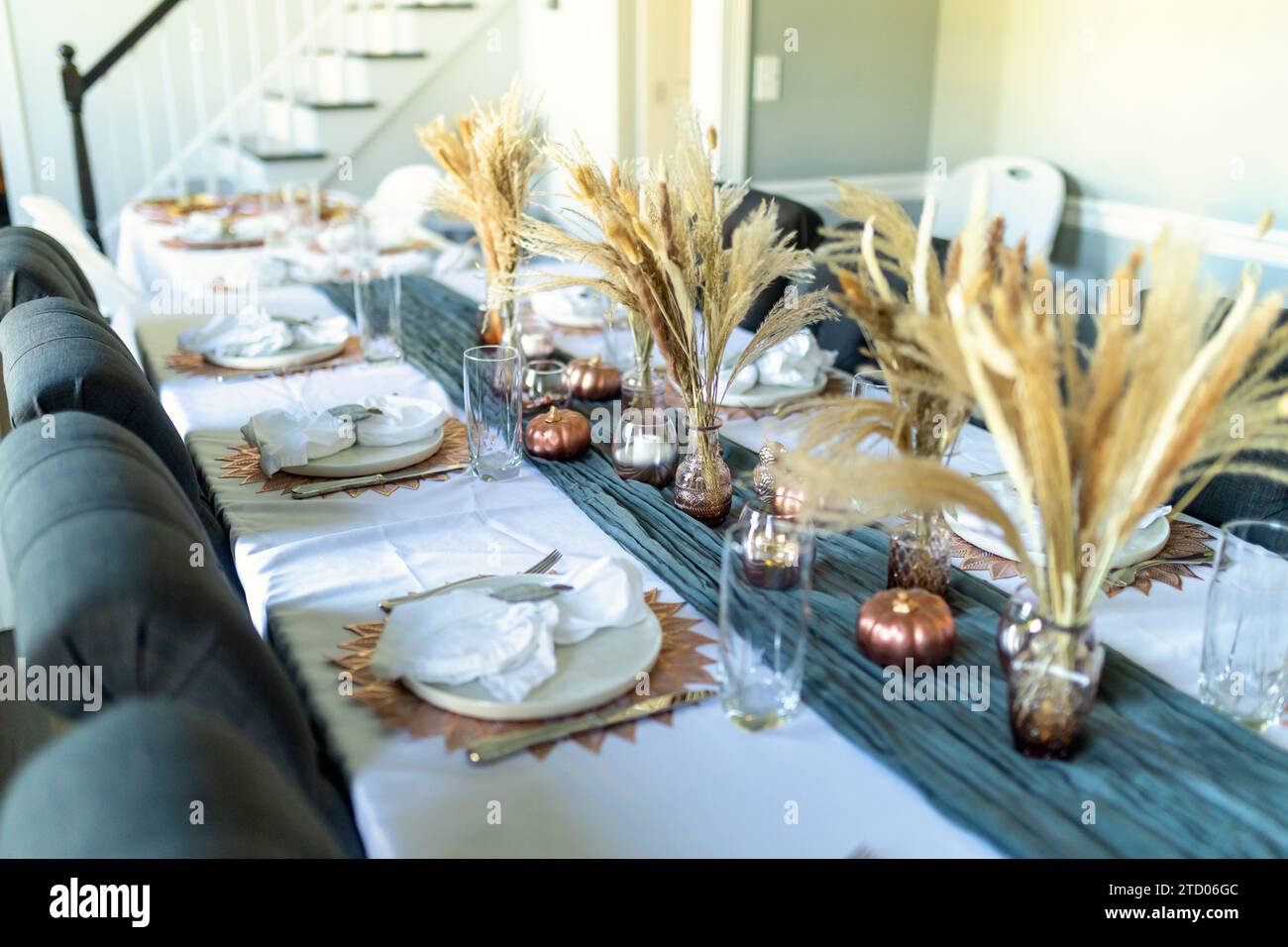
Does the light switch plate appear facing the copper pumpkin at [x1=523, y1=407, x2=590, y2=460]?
yes

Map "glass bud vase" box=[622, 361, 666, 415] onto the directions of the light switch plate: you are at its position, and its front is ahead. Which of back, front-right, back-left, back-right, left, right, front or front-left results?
front

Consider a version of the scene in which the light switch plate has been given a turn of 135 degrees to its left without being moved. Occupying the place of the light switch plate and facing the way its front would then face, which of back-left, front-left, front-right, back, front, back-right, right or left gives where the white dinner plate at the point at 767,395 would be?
back-right

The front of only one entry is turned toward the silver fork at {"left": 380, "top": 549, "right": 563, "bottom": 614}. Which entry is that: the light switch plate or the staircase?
the light switch plate

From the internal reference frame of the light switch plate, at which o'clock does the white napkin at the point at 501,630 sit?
The white napkin is roughly at 12 o'clock from the light switch plate.

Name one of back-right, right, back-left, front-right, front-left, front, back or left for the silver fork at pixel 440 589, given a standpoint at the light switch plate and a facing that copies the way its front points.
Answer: front

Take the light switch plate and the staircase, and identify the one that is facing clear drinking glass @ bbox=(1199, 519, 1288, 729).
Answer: the light switch plate

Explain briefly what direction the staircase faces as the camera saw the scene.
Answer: facing to the left of the viewer

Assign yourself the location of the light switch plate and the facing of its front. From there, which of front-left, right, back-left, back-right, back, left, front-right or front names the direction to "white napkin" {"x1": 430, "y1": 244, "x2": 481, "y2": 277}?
front-right

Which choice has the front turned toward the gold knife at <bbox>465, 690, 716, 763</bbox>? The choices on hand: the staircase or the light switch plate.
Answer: the light switch plate

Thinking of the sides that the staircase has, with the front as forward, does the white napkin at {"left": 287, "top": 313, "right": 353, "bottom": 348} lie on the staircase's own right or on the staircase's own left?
on the staircase's own left

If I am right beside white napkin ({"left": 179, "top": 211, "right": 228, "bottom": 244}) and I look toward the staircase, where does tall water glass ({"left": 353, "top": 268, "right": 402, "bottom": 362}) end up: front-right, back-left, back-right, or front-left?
back-right

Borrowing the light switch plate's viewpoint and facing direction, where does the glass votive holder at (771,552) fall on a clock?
The glass votive holder is roughly at 12 o'clock from the light switch plate.

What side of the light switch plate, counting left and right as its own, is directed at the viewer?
front

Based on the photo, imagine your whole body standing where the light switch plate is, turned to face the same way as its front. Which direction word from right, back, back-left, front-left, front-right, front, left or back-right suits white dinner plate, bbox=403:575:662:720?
front

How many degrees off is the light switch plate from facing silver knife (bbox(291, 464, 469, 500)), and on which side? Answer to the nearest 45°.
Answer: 0° — it already faces it

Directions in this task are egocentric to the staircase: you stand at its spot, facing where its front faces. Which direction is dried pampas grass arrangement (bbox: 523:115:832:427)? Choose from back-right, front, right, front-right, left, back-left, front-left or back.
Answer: left
